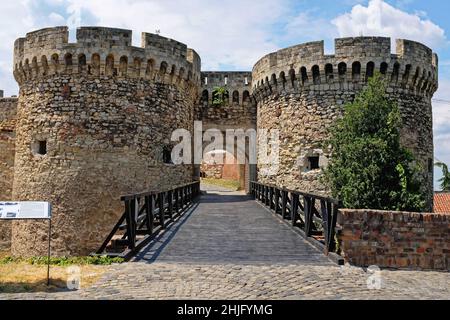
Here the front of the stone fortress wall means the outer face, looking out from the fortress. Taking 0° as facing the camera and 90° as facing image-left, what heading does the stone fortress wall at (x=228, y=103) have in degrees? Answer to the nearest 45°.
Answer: approximately 0°

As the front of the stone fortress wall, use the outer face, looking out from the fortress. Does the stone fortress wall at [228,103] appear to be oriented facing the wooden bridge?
yes

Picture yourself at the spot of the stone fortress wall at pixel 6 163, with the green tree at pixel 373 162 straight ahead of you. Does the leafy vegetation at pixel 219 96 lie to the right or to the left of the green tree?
left

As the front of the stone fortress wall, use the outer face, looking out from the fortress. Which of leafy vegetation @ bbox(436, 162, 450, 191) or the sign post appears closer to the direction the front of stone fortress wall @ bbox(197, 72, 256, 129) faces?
the sign post

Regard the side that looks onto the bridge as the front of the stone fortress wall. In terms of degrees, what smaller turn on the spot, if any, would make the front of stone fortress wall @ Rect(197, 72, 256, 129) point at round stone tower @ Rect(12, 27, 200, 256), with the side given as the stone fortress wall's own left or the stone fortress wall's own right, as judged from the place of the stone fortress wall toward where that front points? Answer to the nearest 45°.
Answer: approximately 45° to the stone fortress wall's own right

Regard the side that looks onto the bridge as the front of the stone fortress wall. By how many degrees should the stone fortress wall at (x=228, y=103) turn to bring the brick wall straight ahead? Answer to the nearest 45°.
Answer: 0° — it already faces it

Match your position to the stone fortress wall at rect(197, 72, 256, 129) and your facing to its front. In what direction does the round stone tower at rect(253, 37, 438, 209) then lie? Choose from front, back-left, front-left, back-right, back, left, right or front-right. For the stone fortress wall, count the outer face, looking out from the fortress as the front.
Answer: front-left

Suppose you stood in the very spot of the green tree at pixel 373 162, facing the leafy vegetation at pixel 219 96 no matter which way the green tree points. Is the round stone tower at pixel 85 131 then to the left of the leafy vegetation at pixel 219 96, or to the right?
left
